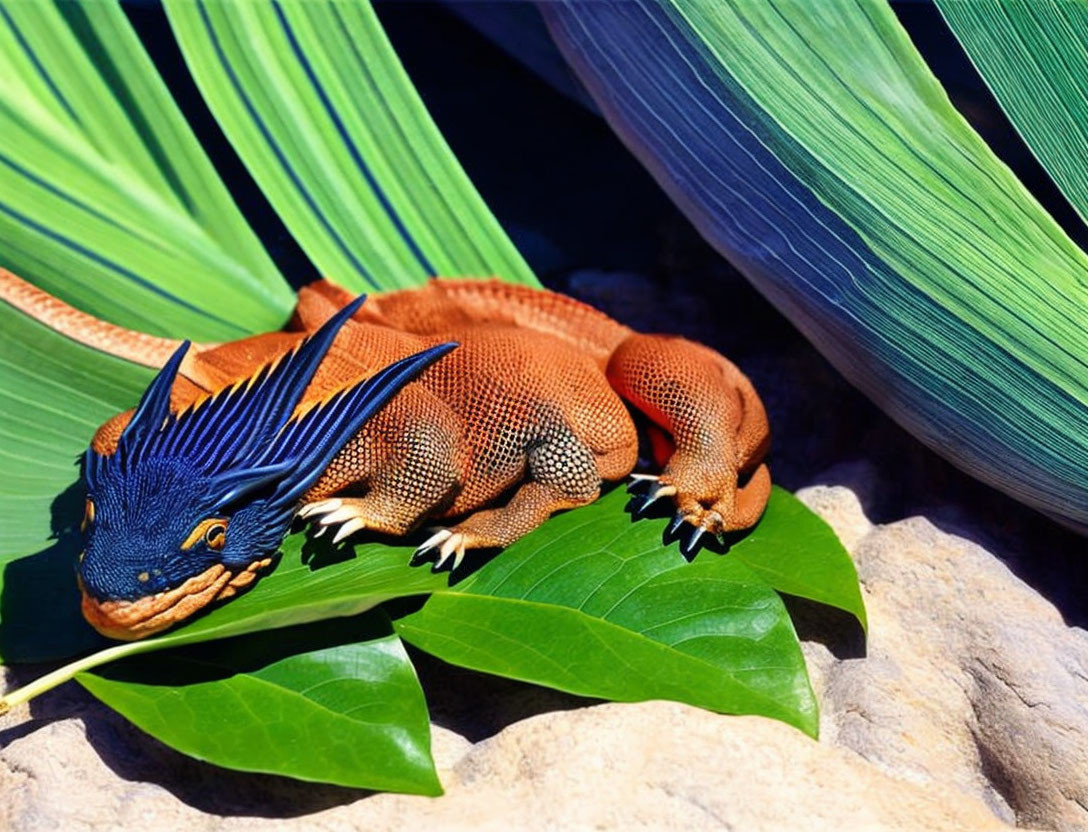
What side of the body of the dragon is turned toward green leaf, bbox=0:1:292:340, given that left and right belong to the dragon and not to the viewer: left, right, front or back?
right

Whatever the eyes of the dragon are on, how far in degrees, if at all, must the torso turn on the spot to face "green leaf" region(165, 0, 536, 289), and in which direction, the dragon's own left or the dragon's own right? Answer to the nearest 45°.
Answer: approximately 135° to the dragon's own right

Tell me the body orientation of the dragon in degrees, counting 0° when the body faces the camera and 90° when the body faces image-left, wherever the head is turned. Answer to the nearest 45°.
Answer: approximately 45°

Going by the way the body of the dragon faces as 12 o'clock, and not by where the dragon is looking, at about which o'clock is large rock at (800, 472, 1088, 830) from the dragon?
The large rock is roughly at 8 o'clock from the dragon.

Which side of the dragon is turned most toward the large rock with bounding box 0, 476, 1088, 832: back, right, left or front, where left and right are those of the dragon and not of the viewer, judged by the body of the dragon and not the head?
left

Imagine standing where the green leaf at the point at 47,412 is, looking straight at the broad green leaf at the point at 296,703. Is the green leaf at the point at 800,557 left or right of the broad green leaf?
left
